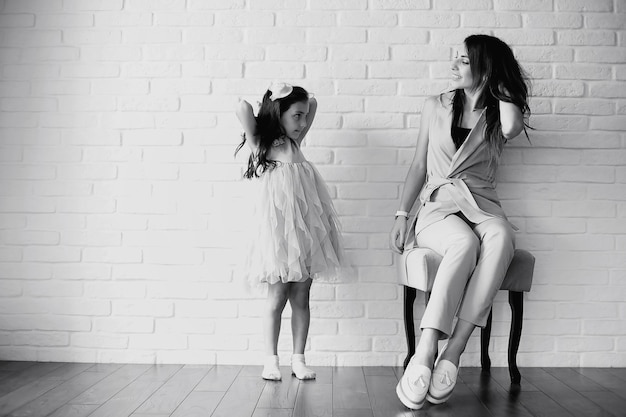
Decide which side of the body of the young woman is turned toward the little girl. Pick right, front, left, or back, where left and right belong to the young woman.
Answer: right

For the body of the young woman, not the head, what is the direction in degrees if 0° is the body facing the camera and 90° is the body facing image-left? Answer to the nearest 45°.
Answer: approximately 0°

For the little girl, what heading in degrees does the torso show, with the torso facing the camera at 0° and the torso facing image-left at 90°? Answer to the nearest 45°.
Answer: approximately 315°

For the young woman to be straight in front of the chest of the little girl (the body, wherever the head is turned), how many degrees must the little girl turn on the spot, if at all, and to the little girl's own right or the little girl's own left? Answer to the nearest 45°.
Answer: approximately 45° to the little girl's own left

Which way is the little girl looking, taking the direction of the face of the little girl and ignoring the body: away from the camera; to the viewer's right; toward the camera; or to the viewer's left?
to the viewer's right

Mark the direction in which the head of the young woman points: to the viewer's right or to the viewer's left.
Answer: to the viewer's left

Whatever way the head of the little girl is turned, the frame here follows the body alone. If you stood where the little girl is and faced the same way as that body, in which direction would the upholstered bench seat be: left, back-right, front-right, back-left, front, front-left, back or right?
front-left
